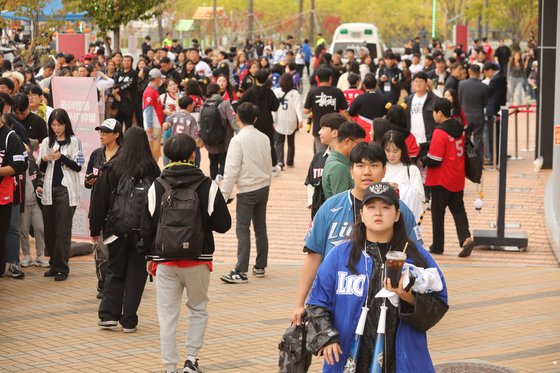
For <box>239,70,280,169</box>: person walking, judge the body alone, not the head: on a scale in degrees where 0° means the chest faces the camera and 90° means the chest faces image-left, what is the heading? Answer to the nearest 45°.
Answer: approximately 180°

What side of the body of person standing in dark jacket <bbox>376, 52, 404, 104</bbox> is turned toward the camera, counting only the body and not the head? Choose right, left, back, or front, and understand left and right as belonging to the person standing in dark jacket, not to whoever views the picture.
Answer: front

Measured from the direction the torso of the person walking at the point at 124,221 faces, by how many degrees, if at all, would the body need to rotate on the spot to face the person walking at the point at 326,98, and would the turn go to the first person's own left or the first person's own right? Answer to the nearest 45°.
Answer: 0° — they already face them

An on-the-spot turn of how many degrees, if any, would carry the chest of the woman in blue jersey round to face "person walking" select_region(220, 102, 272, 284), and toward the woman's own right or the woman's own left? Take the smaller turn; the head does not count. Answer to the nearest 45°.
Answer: approximately 180°

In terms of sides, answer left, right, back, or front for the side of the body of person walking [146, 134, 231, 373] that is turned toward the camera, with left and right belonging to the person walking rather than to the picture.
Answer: back

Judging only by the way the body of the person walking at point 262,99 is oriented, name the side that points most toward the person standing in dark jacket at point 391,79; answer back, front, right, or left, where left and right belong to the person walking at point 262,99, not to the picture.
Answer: front

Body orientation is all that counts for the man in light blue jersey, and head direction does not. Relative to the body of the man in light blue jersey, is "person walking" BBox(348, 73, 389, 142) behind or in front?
behind

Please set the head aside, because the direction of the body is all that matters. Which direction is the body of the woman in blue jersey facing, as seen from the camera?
toward the camera

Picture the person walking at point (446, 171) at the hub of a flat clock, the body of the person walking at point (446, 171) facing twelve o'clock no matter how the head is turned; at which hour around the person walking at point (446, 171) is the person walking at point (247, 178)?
the person walking at point (247, 178) is roughly at 9 o'clock from the person walking at point (446, 171).

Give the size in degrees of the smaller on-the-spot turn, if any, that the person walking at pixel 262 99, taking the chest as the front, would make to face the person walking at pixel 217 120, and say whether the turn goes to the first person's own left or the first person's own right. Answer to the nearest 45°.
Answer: approximately 135° to the first person's own left
